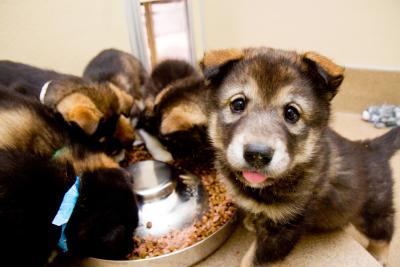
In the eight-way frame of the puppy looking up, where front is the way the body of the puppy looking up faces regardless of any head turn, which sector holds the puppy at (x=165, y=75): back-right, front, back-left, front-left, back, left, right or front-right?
right

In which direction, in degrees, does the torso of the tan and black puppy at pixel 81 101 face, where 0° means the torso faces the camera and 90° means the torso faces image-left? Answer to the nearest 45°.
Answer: approximately 315°

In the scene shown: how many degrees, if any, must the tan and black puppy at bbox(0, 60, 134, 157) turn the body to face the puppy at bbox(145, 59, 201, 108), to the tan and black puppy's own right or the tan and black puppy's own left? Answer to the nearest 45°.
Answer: approximately 45° to the tan and black puppy's own left

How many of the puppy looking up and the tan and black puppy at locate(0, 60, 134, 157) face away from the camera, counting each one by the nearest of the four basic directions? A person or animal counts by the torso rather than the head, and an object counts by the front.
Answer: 0

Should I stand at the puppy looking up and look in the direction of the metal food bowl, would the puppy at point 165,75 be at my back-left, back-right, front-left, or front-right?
front-right

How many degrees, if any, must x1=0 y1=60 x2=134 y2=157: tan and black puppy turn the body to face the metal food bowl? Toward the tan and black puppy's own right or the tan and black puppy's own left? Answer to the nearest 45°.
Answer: approximately 45° to the tan and black puppy's own right

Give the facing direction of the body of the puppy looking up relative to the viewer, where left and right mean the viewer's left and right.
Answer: facing the viewer and to the left of the viewer

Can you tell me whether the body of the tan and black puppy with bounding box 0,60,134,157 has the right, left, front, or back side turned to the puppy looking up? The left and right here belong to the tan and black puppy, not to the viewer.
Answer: front

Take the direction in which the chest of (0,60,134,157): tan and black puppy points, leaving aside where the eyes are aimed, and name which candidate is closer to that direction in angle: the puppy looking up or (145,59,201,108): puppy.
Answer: the puppy looking up
